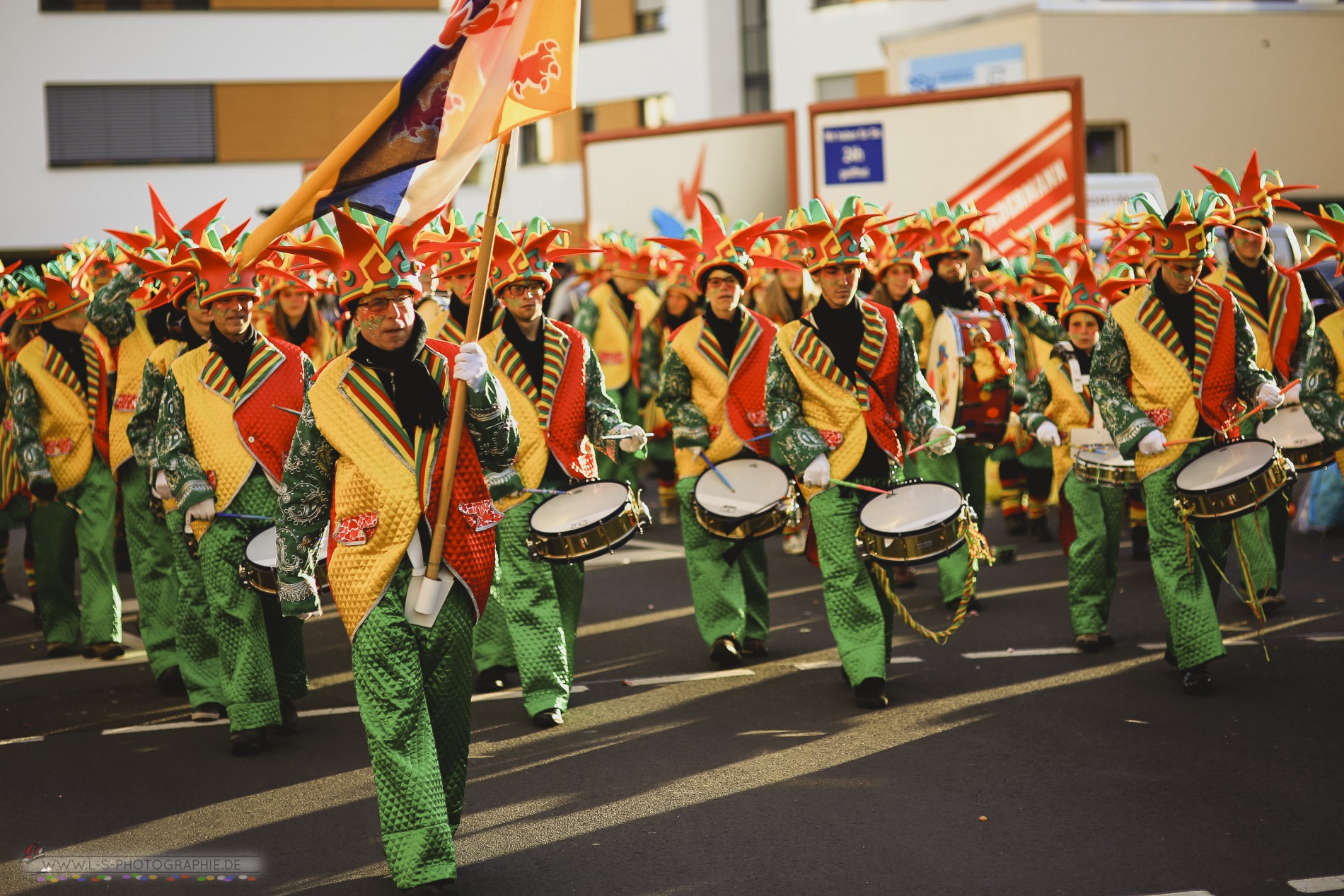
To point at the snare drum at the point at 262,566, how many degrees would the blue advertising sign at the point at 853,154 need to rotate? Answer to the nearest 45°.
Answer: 0° — it already faces it

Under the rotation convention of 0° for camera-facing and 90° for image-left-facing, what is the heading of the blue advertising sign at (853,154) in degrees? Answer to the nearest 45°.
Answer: approximately 0°

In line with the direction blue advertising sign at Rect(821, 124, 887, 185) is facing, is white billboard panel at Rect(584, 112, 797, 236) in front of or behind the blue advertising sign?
behind

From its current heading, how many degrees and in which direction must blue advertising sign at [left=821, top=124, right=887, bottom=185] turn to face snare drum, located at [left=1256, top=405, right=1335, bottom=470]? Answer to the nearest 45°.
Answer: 0° — it already faces it

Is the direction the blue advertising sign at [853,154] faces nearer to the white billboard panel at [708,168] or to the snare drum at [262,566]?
the snare drum

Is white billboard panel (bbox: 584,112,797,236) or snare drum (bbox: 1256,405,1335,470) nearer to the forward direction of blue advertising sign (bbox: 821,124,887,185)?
the snare drum
